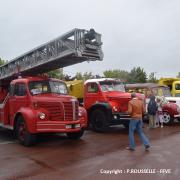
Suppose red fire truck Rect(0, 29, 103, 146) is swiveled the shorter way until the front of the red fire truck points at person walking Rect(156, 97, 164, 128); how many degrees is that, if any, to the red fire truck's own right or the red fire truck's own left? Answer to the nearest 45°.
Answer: approximately 90° to the red fire truck's own left

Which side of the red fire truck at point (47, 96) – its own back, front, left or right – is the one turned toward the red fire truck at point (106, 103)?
left

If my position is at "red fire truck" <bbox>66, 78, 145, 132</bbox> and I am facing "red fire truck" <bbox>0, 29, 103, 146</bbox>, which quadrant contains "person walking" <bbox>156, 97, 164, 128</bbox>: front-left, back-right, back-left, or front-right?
back-left

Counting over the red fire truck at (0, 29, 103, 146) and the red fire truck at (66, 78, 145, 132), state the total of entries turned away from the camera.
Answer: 0

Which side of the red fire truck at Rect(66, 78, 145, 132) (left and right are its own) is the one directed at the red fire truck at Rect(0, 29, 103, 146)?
right

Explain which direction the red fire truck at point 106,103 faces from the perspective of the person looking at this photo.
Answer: facing the viewer and to the right of the viewer

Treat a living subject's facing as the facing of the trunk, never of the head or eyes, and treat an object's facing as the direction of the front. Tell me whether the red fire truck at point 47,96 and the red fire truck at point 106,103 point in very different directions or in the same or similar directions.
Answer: same or similar directions
